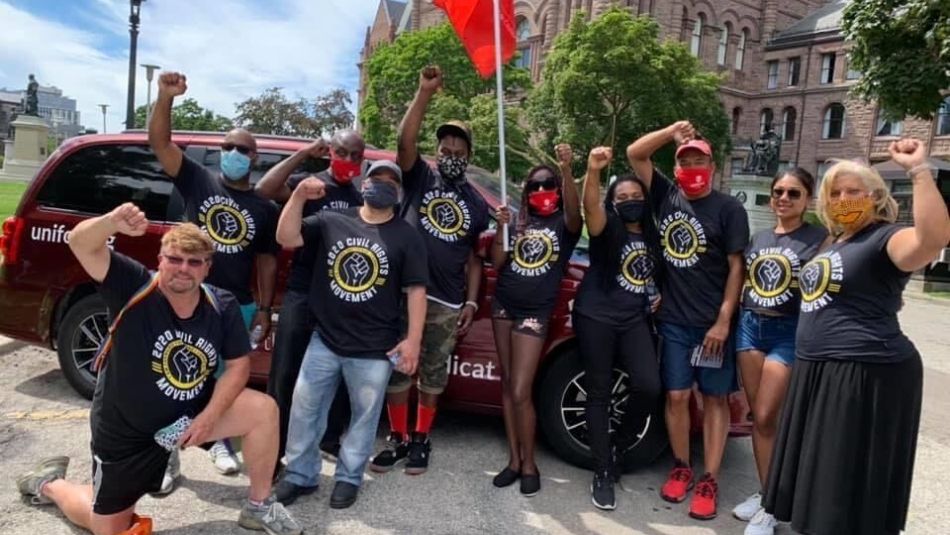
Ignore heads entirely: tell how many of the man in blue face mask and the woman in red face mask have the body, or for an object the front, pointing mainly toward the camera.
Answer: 2

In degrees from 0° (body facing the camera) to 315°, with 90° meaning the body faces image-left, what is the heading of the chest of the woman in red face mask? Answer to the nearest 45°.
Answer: approximately 0°

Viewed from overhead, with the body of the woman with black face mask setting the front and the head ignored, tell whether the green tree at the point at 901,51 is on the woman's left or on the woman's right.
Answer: on the woman's left

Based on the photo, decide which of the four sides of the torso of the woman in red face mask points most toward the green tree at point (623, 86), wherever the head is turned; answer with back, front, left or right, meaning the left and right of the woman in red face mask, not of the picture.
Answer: back

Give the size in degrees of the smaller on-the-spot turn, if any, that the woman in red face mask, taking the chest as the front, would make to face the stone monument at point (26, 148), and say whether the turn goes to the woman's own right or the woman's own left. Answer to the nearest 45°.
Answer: approximately 135° to the woman's own right

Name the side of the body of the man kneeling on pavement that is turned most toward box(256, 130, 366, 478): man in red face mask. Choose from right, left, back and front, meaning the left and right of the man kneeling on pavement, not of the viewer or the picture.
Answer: left

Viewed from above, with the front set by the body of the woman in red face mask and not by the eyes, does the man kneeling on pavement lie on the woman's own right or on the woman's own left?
on the woman's own right

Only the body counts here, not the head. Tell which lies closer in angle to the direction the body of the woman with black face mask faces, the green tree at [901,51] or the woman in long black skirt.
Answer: the woman in long black skirt
